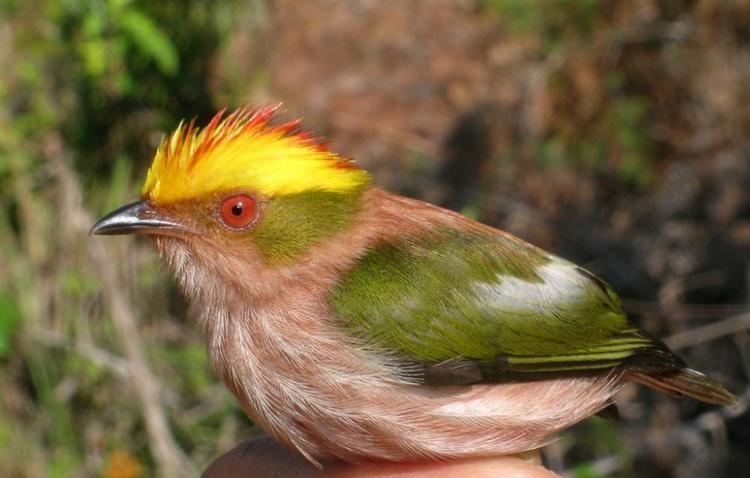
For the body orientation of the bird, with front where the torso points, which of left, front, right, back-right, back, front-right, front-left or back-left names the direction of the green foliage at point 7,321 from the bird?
front-right

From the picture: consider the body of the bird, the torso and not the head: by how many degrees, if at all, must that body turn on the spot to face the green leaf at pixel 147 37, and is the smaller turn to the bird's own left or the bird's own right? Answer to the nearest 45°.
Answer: approximately 90° to the bird's own right

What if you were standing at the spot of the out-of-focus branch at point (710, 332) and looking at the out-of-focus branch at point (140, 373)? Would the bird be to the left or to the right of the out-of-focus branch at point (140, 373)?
left

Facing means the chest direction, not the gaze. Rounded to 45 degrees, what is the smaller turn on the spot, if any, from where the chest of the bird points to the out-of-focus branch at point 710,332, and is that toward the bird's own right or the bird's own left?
approximately 135° to the bird's own right

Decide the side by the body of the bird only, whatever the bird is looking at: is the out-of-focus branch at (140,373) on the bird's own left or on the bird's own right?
on the bird's own right

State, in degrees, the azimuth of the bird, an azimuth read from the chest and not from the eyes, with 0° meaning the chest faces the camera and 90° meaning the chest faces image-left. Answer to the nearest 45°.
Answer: approximately 90°

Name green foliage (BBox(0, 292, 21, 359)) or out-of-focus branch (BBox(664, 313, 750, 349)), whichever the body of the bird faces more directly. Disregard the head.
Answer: the green foliage
